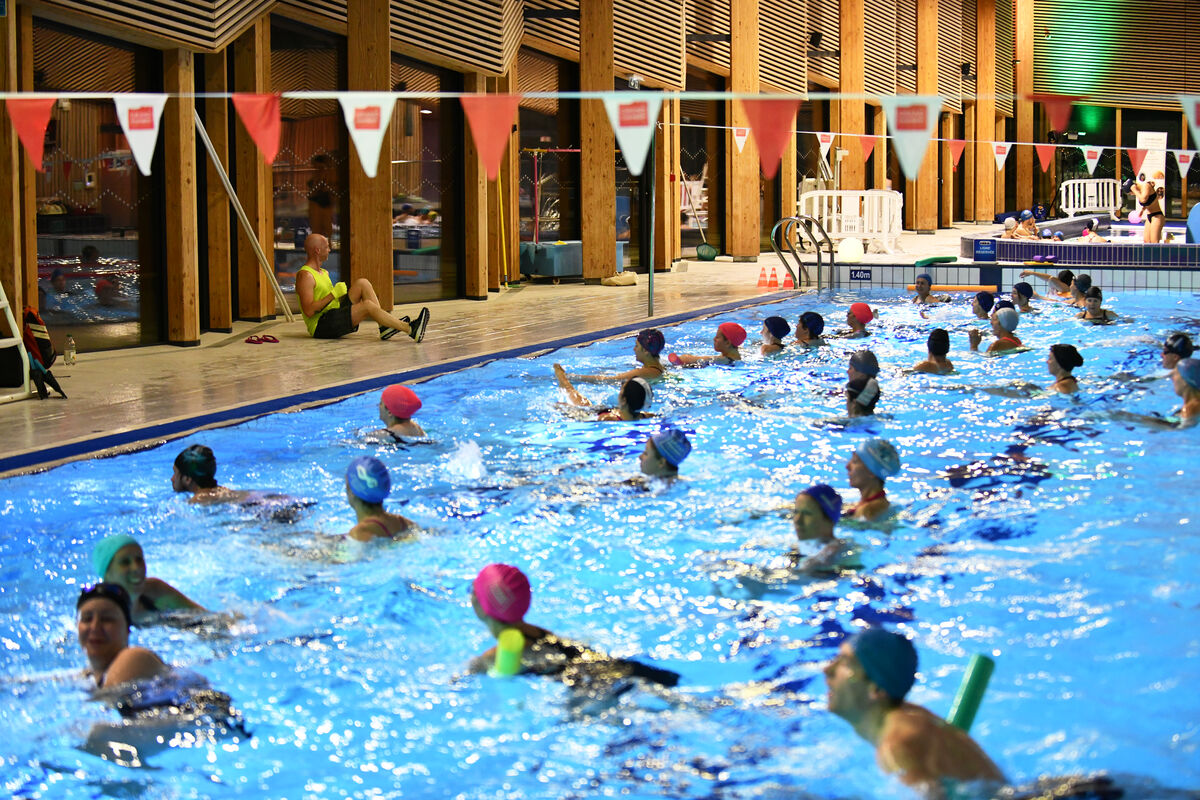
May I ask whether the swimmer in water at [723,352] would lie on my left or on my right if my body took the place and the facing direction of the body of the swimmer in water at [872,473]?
on my right

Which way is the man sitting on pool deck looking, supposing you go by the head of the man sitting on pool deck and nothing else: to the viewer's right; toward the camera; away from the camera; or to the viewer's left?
to the viewer's right

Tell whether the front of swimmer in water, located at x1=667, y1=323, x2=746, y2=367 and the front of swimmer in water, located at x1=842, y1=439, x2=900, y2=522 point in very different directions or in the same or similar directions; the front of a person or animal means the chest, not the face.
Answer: same or similar directions

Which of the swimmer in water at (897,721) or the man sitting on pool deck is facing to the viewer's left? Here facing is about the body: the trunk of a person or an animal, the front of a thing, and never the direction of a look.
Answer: the swimmer in water

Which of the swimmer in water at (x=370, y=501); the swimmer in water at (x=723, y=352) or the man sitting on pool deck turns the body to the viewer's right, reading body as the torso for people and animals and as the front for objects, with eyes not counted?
the man sitting on pool deck

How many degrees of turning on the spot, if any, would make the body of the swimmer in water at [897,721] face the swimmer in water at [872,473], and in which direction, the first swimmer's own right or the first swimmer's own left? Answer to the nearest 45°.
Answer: approximately 90° to the first swimmer's own right

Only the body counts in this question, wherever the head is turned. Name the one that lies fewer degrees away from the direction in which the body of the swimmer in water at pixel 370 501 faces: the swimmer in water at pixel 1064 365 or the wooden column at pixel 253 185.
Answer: the wooden column

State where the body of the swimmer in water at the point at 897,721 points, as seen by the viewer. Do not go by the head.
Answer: to the viewer's left

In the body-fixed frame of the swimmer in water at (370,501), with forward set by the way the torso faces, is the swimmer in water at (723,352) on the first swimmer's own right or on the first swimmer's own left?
on the first swimmer's own right

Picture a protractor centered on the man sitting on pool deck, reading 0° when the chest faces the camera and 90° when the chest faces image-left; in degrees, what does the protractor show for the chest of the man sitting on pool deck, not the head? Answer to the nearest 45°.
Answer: approximately 270°
